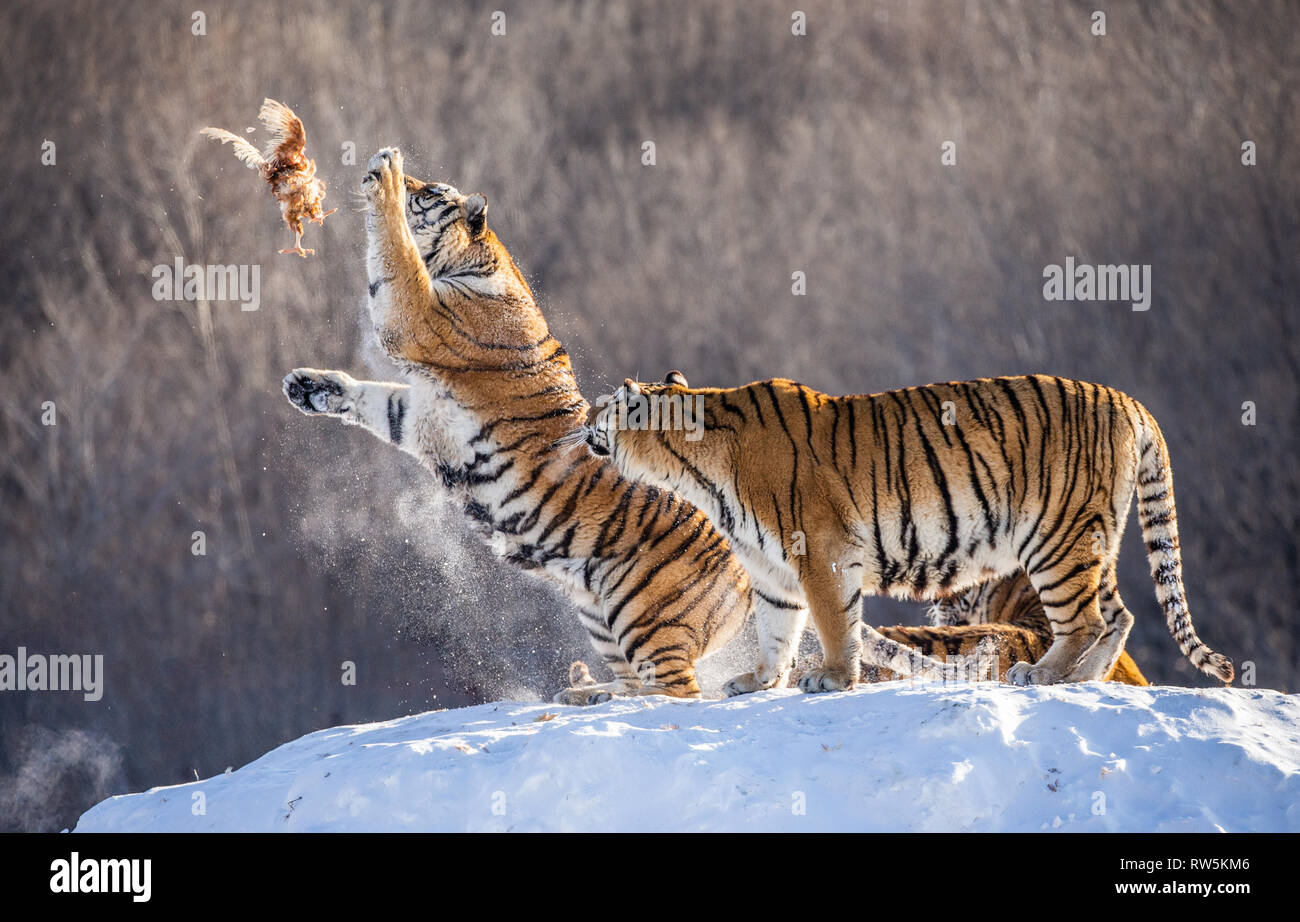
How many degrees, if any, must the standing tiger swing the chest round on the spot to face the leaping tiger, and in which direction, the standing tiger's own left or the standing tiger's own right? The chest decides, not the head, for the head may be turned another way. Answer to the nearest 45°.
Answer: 0° — it already faces it

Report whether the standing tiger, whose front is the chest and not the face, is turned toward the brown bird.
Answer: yes

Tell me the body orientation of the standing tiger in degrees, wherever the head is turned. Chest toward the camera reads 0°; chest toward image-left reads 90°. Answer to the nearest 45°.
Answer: approximately 90°
